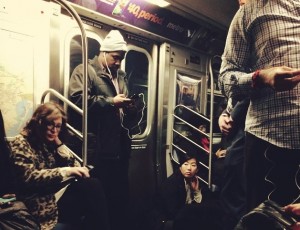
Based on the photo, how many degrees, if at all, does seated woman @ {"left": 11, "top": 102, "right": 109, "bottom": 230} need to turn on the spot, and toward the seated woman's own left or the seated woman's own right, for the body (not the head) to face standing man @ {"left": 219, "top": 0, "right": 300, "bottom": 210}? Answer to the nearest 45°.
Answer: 0° — they already face them

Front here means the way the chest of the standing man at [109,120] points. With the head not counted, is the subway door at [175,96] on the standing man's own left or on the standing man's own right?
on the standing man's own left

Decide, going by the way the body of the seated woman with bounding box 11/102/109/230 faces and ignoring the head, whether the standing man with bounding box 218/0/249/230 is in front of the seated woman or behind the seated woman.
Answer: in front
